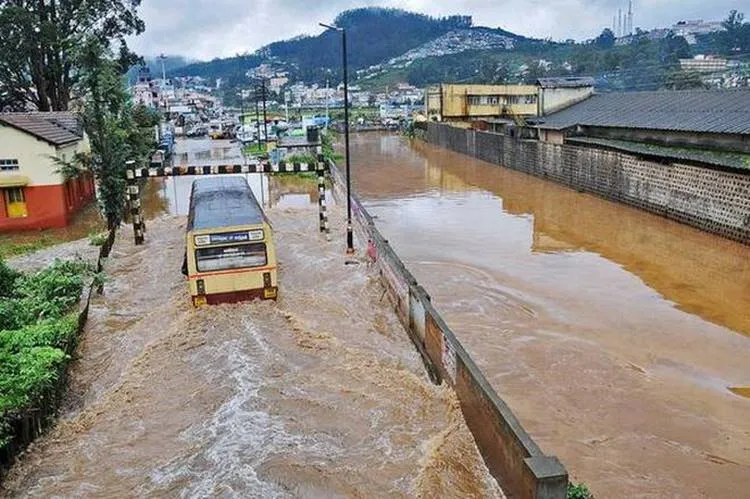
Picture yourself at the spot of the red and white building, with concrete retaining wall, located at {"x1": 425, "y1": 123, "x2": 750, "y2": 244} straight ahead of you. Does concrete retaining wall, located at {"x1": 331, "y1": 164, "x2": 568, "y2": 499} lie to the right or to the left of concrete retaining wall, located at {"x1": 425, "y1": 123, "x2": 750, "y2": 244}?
right

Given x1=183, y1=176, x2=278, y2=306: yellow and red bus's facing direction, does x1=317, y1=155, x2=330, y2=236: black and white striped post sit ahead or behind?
ahead

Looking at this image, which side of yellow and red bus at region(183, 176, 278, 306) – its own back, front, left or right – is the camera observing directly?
back

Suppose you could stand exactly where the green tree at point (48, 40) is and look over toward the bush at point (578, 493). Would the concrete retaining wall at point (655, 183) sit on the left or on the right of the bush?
left

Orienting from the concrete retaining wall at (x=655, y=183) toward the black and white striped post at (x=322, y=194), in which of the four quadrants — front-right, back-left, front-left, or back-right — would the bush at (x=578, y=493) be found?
front-left

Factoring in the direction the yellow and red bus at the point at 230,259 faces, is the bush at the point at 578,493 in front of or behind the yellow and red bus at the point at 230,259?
behind

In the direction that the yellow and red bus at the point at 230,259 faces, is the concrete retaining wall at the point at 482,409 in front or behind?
behind
